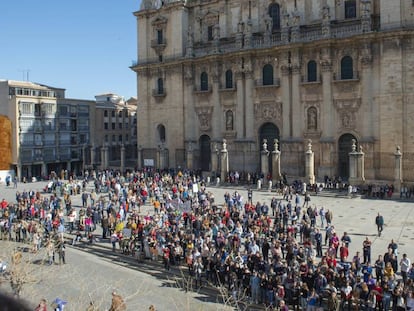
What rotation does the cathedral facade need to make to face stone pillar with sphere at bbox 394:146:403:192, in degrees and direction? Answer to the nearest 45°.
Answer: approximately 90° to its left

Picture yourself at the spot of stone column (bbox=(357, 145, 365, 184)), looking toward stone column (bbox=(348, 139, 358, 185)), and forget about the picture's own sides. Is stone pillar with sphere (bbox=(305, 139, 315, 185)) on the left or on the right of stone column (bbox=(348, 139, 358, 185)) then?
right

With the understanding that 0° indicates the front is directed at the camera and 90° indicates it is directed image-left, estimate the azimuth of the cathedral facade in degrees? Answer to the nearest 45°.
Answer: approximately 45°
